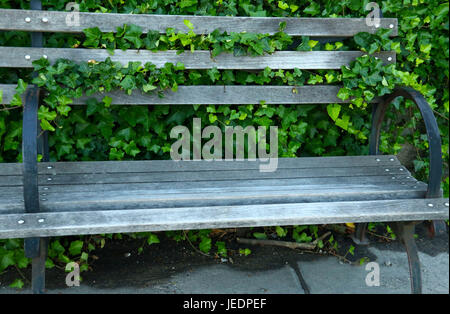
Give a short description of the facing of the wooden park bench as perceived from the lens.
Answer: facing the viewer
